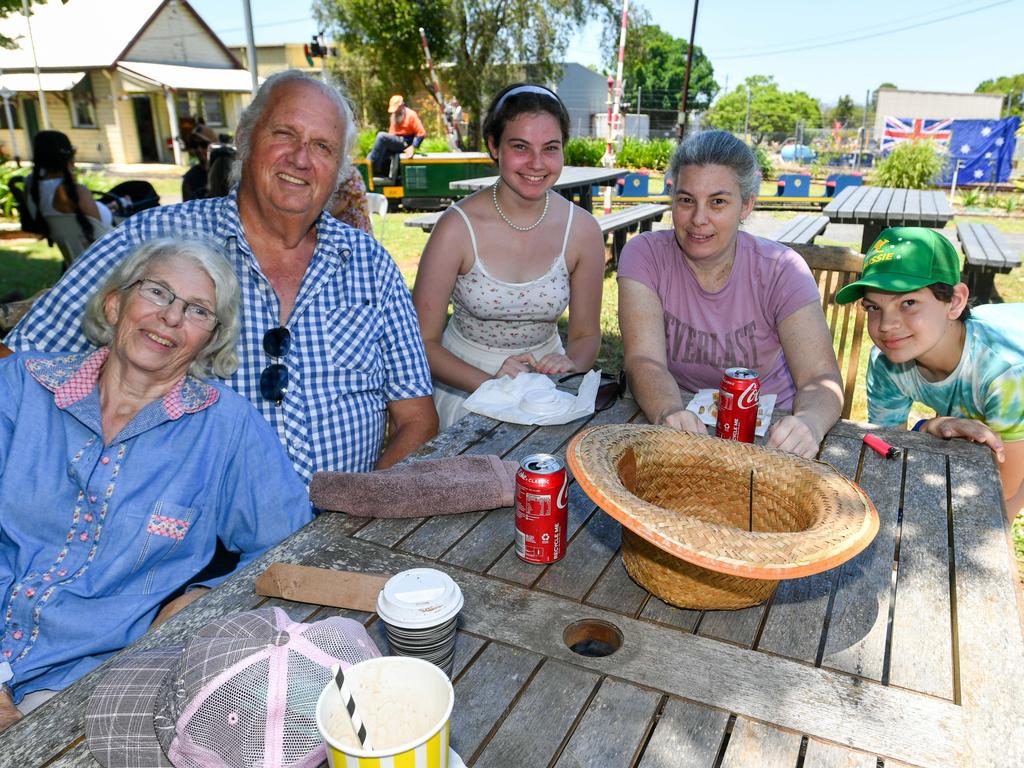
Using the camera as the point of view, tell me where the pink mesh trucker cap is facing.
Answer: facing to the left of the viewer

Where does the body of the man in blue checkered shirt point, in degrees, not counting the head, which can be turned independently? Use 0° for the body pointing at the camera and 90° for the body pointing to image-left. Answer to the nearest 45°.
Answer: approximately 0°

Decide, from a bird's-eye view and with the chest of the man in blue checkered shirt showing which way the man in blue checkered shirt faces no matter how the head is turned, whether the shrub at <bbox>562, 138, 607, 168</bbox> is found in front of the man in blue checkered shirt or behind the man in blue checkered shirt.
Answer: behind

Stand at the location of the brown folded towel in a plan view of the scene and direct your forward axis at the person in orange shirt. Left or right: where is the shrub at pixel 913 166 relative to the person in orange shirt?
right

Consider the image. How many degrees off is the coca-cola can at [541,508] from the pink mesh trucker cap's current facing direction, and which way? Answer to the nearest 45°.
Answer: approximately 135° to its right

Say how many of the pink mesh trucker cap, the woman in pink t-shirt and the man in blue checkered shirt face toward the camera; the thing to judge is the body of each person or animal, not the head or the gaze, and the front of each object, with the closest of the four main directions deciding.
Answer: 2

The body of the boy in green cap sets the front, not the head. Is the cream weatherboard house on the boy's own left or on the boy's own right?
on the boy's own right

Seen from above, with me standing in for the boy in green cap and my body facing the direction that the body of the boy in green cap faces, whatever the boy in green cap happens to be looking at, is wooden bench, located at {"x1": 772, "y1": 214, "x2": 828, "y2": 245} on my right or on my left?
on my right

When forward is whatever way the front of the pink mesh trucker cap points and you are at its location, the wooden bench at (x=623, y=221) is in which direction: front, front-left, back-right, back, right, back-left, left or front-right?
back-right
